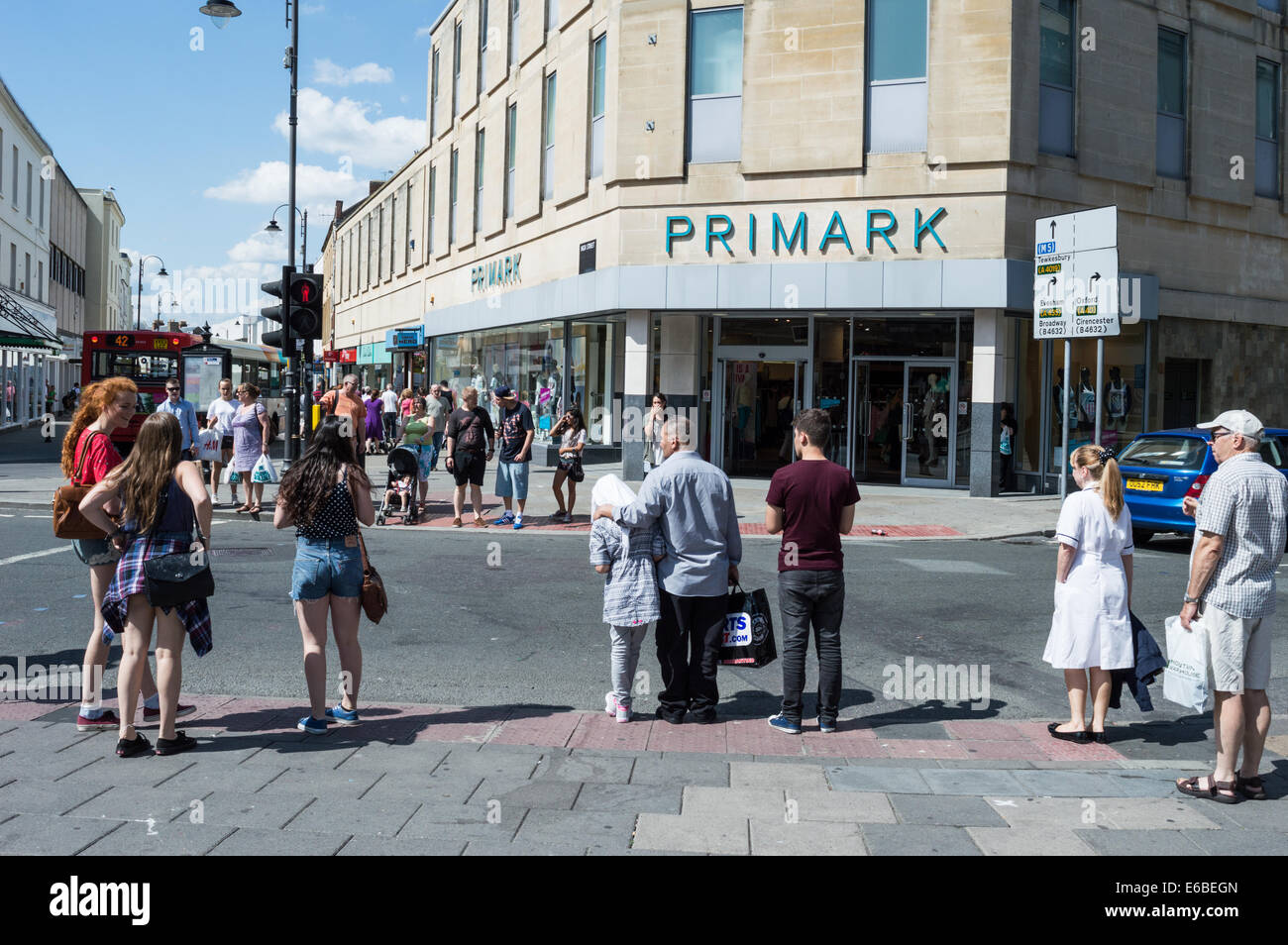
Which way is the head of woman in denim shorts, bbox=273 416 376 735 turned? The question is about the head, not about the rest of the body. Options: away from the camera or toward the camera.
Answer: away from the camera

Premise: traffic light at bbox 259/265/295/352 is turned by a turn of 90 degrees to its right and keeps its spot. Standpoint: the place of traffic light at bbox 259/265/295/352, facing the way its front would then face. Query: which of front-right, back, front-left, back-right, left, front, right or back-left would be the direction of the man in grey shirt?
back

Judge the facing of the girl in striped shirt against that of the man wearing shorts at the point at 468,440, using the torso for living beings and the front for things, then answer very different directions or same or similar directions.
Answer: very different directions

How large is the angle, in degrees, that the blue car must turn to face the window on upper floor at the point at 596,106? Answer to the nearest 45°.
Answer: approximately 90° to its left

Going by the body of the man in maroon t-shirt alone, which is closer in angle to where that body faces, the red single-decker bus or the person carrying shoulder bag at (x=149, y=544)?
the red single-decker bus

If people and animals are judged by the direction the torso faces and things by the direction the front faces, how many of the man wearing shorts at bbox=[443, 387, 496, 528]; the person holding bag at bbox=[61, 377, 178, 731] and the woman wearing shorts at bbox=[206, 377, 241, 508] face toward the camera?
2

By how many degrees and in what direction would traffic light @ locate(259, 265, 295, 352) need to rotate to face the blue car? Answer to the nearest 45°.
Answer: approximately 135° to its left

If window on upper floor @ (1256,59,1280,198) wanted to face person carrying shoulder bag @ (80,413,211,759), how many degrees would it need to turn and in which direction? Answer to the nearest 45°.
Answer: approximately 45° to its right

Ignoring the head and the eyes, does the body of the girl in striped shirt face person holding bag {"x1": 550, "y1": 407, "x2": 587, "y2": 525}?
yes

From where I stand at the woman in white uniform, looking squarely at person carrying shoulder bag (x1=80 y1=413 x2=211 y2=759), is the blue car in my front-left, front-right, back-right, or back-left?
back-right

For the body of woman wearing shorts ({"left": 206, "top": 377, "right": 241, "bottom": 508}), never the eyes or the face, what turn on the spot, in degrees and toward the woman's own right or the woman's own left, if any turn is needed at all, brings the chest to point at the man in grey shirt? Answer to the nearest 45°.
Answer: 0° — they already face them

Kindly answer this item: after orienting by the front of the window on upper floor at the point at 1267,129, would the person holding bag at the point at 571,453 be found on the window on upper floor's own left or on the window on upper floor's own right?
on the window on upper floor's own right

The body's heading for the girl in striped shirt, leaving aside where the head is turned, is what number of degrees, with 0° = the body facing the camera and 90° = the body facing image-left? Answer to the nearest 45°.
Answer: approximately 180°

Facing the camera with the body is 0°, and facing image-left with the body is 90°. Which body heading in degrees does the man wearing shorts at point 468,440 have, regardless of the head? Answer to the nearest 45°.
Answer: approximately 0°

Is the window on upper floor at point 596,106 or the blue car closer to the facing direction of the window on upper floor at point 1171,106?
the blue car

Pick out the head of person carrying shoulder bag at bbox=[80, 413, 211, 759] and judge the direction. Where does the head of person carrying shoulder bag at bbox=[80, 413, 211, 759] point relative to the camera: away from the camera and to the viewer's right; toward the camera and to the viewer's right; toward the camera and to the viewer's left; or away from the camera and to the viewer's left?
away from the camera and to the viewer's left

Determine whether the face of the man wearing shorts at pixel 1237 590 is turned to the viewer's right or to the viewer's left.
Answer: to the viewer's left
